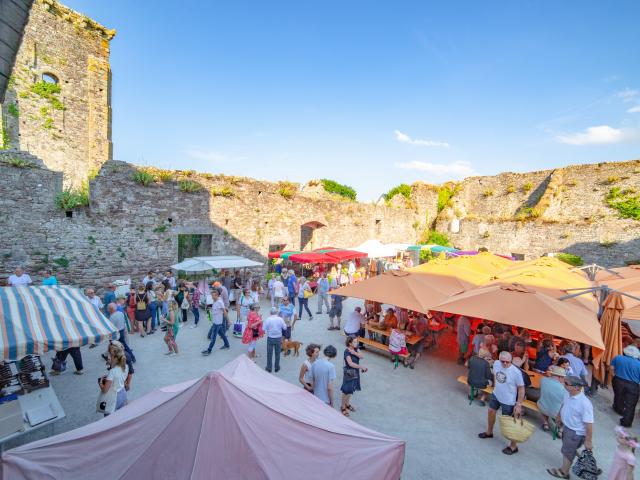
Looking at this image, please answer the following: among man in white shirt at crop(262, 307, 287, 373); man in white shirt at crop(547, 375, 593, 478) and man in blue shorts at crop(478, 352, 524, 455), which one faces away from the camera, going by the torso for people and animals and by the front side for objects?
man in white shirt at crop(262, 307, 287, 373)

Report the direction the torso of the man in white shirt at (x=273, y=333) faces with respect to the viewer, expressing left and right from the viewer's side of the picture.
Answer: facing away from the viewer

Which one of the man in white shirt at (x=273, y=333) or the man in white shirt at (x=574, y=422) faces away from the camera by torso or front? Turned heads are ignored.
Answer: the man in white shirt at (x=273, y=333)

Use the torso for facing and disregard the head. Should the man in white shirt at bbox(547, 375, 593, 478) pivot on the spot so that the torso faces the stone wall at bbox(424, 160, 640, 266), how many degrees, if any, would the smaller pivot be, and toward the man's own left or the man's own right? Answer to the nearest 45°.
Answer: approximately 135° to the man's own right

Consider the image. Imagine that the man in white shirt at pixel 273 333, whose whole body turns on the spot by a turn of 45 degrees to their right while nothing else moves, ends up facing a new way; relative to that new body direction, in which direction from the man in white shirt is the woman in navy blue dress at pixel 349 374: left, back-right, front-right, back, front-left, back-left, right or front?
right

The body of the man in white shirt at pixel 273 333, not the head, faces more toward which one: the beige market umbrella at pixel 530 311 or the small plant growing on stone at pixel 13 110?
the small plant growing on stone

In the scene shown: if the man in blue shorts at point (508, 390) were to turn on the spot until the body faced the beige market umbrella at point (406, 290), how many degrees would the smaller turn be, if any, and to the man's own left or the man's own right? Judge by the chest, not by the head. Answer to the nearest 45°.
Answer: approximately 90° to the man's own right

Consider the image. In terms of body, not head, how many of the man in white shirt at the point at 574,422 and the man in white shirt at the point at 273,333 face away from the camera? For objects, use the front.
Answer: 1
